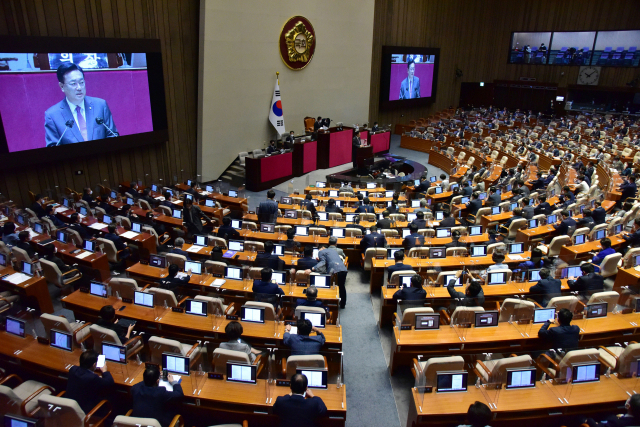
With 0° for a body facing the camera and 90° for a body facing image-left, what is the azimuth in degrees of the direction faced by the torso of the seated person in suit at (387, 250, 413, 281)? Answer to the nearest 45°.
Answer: approximately 180°

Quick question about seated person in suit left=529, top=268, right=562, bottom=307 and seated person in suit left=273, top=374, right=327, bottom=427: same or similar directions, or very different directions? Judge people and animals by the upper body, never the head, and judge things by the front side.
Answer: same or similar directions

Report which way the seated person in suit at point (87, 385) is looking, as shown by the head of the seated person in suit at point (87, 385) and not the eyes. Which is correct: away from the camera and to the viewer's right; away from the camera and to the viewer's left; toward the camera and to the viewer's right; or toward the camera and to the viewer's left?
away from the camera and to the viewer's right

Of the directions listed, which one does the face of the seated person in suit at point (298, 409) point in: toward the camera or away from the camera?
away from the camera

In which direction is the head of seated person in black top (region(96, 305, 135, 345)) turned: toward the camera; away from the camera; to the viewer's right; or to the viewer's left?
away from the camera

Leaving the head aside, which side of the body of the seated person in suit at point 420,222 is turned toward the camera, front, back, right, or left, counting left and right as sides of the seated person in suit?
back

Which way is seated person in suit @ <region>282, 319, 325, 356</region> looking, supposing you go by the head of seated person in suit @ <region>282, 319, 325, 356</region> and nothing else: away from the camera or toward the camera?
away from the camera

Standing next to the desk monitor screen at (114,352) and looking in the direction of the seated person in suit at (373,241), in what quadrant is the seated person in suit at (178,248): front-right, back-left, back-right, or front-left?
front-left

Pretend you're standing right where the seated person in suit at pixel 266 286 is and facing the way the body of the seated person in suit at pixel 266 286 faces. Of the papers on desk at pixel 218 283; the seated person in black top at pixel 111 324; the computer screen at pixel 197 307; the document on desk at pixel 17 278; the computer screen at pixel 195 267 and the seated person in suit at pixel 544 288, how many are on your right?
1

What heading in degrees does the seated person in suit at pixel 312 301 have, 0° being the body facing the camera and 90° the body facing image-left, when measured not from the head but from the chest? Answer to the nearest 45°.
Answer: approximately 180°

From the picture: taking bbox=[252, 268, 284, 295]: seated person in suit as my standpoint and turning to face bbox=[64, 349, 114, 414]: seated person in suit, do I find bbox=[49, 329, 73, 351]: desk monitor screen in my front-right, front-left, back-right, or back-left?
front-right

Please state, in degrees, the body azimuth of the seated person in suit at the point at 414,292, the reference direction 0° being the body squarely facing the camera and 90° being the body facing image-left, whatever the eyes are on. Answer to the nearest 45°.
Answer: approximately 180°

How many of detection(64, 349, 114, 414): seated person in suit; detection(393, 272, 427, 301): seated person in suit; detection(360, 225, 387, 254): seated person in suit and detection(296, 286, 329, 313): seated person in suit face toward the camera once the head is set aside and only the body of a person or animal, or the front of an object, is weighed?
0

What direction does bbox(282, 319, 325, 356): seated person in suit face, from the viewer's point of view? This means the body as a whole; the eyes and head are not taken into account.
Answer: away from the camera
